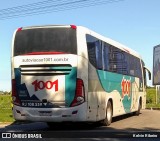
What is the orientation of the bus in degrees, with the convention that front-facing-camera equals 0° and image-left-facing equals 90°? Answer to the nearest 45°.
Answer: approximately 225°
